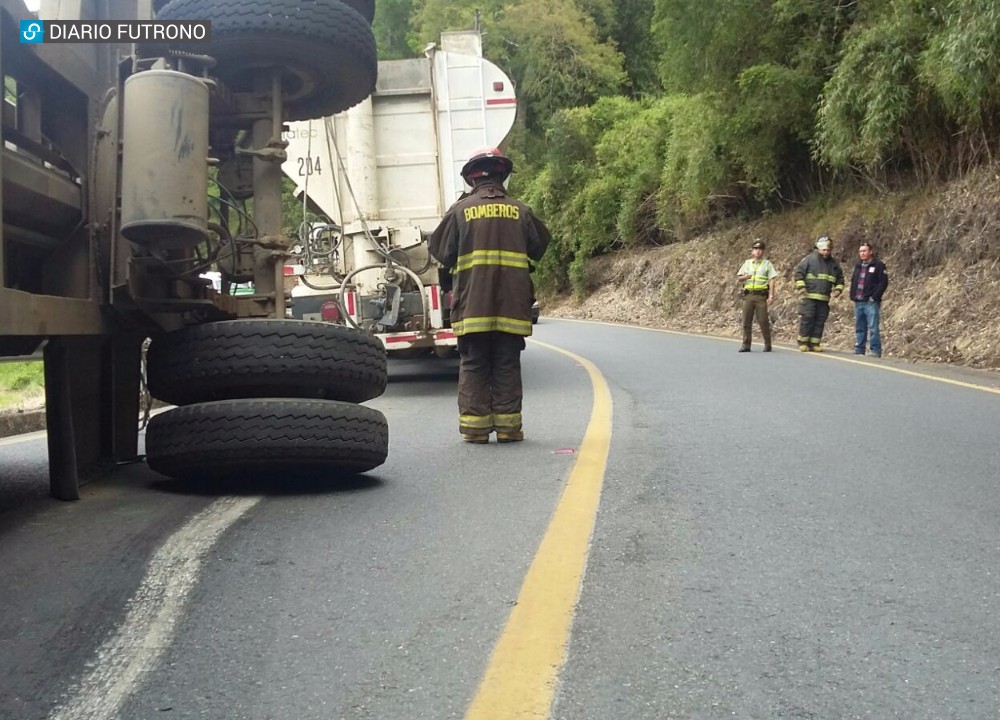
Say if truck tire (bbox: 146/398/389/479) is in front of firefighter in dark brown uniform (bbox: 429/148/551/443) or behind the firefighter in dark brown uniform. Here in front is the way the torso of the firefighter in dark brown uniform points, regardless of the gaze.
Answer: behind

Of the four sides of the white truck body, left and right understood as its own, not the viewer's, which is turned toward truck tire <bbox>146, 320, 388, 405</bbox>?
back

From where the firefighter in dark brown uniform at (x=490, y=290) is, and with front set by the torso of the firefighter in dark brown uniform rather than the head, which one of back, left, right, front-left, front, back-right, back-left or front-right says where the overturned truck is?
back-left

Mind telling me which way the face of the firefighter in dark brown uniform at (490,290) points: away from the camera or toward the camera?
away from the camera

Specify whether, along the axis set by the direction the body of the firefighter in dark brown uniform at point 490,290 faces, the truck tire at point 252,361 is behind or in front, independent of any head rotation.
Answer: behind

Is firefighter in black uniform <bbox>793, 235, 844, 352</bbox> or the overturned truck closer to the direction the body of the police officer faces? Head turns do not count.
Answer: the overturned truck

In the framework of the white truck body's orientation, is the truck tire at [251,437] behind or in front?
behind

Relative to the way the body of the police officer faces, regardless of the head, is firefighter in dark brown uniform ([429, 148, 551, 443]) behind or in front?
in front

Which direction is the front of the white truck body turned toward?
away from the camera

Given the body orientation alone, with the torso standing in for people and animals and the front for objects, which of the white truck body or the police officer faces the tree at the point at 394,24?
the white truck body

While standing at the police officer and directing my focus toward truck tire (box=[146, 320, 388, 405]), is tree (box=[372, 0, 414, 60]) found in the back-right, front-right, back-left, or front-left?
back-right

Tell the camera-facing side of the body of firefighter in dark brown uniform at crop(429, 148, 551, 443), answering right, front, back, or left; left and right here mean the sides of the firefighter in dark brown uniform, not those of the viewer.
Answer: back

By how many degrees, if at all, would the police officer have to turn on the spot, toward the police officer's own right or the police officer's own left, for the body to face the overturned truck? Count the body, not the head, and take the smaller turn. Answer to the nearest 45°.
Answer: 0° — they already face it

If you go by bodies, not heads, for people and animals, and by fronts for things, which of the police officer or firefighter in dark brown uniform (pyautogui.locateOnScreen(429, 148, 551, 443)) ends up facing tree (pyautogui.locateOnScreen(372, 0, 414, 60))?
the firefighter in dark brown uniform

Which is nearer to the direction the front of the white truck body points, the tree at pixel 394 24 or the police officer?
the tree
